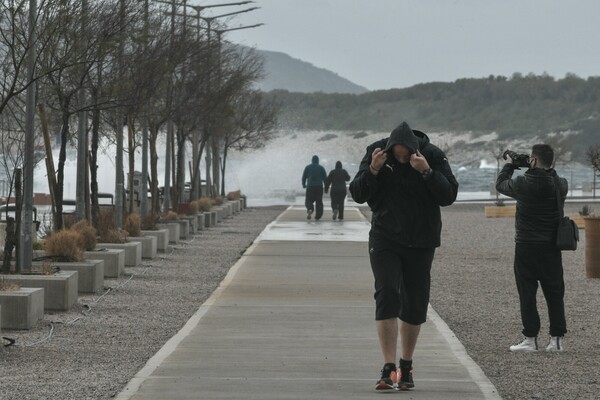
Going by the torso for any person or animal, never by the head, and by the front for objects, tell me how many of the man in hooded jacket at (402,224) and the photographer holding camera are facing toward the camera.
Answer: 1

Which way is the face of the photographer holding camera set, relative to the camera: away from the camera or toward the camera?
away from the camera

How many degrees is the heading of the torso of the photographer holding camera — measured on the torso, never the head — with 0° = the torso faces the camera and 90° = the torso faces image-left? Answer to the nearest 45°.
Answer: approximately 135°

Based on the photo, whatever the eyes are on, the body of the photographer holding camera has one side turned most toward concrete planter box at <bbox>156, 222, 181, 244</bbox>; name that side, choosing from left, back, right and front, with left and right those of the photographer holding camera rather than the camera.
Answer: front

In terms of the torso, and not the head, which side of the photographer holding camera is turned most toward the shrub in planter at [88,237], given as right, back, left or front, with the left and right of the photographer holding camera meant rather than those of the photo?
front

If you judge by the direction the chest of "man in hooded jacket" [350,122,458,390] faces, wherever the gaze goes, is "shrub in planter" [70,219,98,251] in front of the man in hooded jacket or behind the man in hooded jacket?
behind
